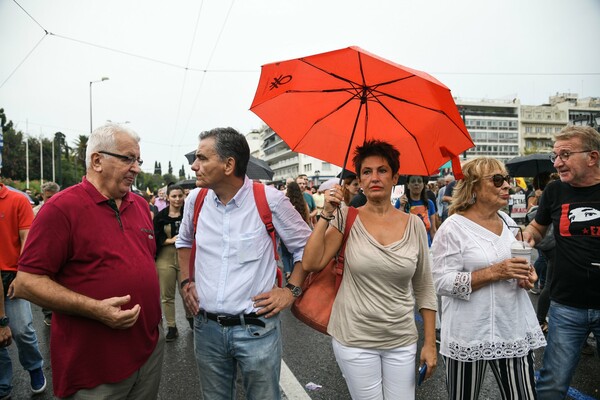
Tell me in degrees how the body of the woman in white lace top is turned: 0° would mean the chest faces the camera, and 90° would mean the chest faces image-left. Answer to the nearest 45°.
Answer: approximately 315°

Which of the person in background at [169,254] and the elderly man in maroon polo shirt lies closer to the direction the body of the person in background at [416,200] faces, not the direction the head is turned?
the elderly man in maroon polo shirt

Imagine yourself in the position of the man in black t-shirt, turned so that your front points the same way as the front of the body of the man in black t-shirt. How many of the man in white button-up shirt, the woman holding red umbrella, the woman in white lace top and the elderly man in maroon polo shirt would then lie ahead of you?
4

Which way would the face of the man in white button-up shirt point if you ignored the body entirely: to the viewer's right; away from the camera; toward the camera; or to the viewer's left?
to the viewer's left

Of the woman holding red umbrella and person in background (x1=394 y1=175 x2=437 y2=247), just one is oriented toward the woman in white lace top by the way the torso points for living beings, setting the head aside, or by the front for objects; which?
the person in background

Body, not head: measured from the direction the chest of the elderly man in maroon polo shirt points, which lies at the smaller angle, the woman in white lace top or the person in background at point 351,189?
the woman in white lace top

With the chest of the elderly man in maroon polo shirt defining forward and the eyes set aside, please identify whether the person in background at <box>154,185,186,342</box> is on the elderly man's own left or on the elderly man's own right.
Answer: on the elderly man's own left

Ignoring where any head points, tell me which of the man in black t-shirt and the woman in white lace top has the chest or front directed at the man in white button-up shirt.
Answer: the man in black t-shirt

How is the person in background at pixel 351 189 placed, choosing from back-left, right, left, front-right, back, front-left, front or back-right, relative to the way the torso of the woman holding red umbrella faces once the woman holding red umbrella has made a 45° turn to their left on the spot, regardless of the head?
back-left

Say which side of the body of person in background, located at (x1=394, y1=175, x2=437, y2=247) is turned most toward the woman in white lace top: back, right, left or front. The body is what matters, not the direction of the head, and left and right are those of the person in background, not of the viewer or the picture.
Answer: front

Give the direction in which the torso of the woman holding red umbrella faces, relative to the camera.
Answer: toward the camera

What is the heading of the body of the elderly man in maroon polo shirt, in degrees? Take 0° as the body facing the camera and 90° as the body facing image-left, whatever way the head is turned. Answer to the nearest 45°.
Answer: approximately 315°

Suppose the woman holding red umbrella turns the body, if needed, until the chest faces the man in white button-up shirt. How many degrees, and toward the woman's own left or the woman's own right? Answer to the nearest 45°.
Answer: approximately 90° to the woman's own right
